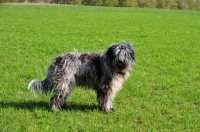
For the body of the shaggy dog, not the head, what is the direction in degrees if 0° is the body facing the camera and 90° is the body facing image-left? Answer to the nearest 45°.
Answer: approximately 270°
